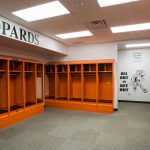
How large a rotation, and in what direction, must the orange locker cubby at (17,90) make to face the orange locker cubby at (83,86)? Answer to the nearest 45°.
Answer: approximately 45° to its left

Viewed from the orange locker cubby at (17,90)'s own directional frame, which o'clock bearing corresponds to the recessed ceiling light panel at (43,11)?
The recessed ceiling light panel is roughly at 1 o'clock from the orange locker cubby.

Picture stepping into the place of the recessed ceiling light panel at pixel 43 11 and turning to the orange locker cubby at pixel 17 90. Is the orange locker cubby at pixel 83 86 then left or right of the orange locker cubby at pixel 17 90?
right

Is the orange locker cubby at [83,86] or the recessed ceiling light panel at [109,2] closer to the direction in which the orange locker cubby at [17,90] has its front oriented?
the recessed ceiling light panel

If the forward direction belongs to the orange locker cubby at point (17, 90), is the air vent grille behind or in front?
in front

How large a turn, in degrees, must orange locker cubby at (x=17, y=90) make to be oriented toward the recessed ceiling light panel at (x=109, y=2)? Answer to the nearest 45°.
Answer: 0° — it already faces it

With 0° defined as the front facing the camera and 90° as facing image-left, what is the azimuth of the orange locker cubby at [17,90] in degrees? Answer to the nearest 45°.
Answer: approximately 315°

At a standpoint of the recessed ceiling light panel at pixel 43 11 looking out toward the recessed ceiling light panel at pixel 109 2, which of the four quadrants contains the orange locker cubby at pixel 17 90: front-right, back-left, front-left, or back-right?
back-left

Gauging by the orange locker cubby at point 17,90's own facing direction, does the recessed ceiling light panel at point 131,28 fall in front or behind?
in front
